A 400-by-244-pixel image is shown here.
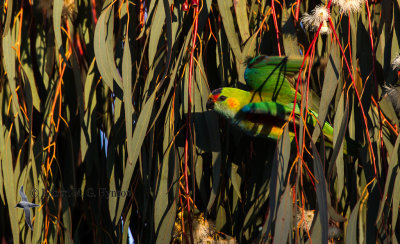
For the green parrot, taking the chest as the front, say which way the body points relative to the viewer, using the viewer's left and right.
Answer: facing to the left of the viewer
